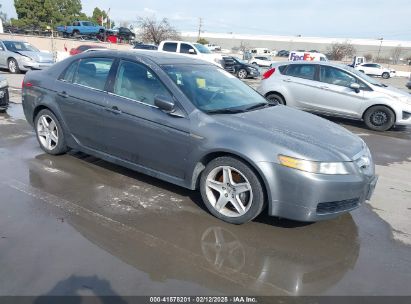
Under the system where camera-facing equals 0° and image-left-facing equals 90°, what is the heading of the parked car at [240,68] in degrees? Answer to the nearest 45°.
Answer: approximately 315°

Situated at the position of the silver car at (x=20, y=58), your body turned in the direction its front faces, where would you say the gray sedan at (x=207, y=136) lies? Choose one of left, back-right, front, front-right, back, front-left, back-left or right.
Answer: front-right

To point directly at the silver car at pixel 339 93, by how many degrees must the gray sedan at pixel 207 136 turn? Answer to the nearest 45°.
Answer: approximately 90° to its left

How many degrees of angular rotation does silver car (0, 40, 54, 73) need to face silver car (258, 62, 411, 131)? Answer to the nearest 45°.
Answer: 0° — it already faces it

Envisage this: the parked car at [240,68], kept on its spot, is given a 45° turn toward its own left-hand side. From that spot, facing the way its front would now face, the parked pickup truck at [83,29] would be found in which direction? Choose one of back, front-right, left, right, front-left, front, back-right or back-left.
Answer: back-left

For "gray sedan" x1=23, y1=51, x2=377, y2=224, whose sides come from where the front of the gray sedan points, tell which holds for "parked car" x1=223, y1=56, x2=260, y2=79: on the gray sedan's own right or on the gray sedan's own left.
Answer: on the gray sedan's own left

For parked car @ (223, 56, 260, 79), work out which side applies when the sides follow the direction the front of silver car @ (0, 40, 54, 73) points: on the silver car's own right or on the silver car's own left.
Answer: on the silver car's own left

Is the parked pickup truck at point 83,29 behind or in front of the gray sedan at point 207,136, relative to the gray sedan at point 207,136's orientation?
behind

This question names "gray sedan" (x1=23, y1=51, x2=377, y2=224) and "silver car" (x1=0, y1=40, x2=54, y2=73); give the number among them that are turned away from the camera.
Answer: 0
